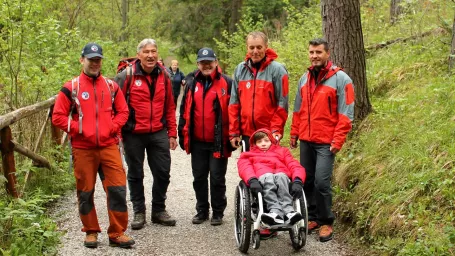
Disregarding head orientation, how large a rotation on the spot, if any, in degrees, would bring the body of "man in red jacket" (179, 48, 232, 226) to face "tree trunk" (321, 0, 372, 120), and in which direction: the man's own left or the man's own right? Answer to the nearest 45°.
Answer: approximately 135° to the man's own left

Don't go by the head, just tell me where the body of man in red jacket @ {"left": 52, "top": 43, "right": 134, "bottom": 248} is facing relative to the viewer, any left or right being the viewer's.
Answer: facing the viewer

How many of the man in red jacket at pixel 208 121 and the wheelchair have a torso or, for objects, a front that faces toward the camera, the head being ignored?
2

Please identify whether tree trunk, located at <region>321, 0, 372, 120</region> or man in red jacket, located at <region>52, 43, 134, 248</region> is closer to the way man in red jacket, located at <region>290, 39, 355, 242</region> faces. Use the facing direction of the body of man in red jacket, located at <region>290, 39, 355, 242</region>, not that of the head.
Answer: the man in red jacket

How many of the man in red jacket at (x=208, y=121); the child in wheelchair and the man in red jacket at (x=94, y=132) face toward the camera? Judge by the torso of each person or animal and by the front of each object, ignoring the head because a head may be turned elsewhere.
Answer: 3

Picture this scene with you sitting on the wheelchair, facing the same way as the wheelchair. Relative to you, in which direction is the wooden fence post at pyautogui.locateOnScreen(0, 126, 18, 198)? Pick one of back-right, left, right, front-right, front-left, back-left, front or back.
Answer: right

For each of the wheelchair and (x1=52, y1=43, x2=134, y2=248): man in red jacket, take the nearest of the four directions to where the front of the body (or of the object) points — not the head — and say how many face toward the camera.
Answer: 2
